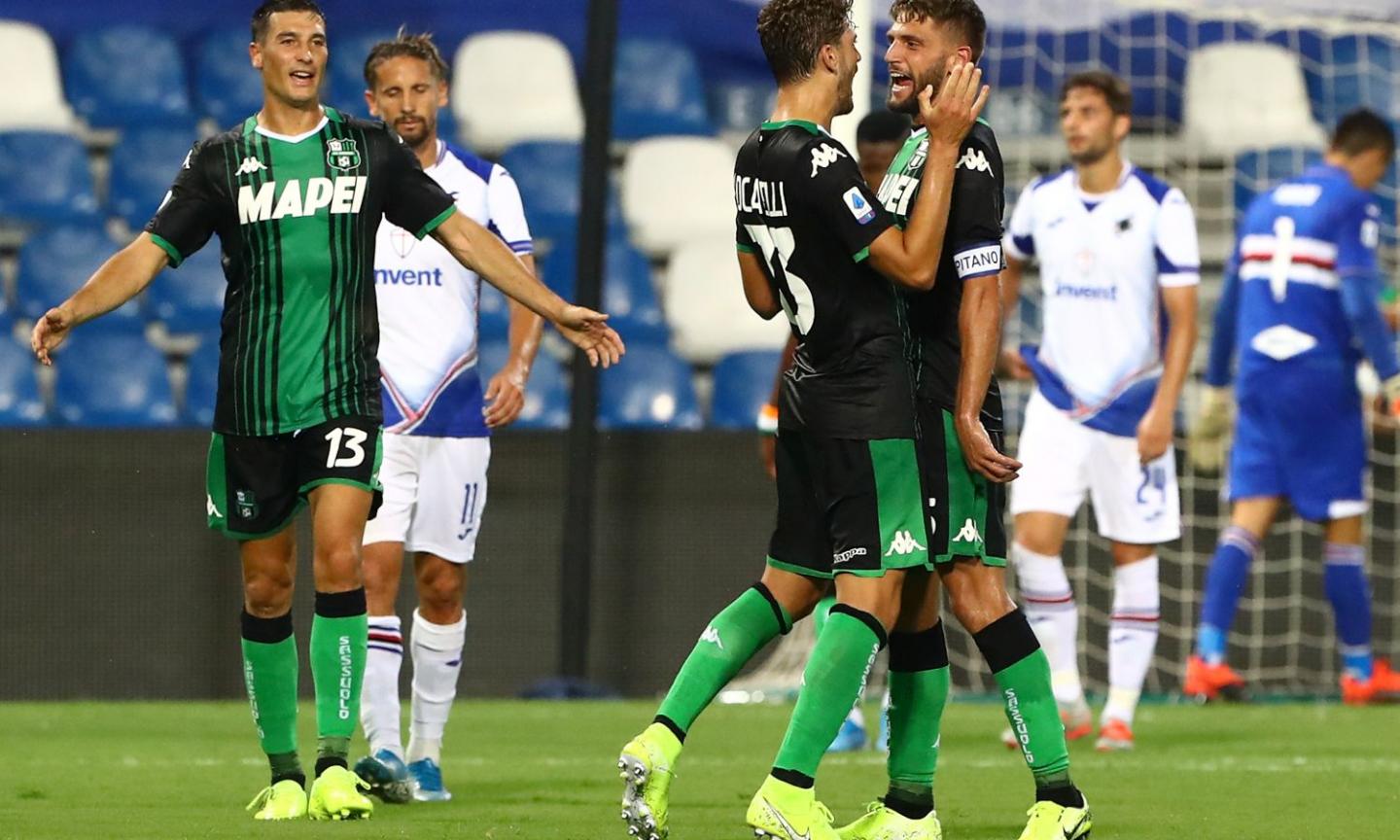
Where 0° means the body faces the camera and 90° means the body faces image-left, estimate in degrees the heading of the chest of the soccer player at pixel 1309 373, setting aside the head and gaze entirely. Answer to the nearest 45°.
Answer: approximately 225°

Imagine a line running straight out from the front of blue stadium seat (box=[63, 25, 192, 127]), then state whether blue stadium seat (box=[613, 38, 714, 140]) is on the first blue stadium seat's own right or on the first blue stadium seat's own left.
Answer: on the first blue stadium seat's own left

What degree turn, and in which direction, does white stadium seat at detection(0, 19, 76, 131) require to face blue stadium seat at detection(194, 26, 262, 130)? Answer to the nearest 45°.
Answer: approximately 90° to its left

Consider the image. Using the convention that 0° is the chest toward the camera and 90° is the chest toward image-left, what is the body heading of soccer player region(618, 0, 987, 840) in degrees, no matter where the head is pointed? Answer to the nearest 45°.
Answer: approximately 225°

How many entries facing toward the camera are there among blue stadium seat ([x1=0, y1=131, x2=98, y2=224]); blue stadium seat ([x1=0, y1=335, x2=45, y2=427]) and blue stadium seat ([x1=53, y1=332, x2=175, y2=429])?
3

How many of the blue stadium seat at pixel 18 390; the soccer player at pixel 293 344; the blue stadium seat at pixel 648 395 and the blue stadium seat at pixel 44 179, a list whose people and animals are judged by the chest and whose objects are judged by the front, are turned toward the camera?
4

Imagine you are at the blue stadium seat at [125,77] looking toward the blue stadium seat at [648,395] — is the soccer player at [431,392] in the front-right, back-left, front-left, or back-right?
front-right

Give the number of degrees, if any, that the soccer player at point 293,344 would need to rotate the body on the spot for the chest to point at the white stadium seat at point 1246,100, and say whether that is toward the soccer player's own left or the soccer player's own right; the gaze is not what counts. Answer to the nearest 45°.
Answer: approximately 135° to the soccer player's own left

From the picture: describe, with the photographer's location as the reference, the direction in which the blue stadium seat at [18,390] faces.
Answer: facing the viewer

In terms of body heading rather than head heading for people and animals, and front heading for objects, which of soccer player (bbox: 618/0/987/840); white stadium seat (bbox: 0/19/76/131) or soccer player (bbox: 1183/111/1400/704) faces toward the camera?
the white stadium seat

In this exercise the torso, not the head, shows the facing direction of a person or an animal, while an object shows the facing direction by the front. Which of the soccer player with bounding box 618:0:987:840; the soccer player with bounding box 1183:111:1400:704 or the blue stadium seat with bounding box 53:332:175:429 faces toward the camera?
the blue stadium seat

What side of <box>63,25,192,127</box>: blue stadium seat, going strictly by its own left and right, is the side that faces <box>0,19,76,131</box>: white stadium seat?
right

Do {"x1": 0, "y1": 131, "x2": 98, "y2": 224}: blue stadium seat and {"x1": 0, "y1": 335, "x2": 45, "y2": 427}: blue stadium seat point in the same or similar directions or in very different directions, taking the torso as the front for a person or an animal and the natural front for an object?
same or similar directions

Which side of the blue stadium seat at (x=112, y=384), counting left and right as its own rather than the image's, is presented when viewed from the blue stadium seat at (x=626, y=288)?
left

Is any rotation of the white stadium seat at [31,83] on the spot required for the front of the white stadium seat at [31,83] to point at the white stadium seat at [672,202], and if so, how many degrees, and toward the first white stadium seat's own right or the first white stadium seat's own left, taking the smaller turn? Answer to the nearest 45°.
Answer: approximately 90° to the first white stadium seat's own left

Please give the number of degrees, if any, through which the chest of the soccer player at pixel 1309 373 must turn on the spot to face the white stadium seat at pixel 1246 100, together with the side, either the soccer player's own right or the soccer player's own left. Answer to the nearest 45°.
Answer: approximately 45° to the soccer player's own left
